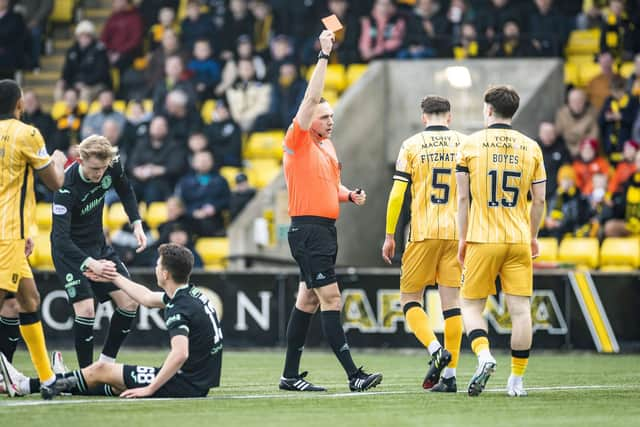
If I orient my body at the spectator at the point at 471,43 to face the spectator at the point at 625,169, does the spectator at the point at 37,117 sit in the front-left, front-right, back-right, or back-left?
back-right

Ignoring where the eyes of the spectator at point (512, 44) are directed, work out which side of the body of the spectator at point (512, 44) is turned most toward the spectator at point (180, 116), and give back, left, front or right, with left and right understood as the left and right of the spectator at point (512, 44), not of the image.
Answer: right

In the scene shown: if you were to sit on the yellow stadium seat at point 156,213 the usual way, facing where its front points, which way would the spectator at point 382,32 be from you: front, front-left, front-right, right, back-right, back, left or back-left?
left

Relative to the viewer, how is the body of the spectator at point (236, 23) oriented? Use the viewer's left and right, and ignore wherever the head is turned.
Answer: facing the viewer

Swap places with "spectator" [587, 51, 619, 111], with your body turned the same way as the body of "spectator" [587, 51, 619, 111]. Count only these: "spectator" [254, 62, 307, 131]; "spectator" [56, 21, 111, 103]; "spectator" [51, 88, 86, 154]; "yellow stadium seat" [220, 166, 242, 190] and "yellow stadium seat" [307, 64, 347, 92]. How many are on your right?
5

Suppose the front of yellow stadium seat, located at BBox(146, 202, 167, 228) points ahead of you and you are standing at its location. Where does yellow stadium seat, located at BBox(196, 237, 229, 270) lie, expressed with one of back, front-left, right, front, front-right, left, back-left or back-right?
front-left

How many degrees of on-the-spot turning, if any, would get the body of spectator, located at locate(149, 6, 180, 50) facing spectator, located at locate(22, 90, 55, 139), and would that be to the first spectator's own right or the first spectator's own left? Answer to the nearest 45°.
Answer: approximately 45° to the first spectator's own right

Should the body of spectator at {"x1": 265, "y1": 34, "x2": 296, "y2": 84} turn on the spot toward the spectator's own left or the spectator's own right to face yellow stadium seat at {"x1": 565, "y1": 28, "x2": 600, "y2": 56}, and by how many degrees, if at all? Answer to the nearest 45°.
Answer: approximately 90° to the spectator's own left

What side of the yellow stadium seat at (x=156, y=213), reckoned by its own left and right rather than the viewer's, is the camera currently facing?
front

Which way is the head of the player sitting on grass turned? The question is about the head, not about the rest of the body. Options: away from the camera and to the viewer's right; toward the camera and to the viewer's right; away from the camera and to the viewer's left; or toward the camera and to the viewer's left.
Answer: away from the camera and to the viewer's left
